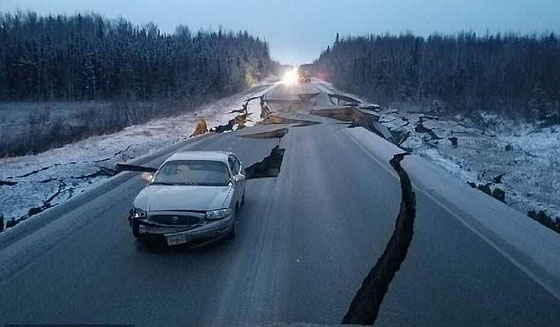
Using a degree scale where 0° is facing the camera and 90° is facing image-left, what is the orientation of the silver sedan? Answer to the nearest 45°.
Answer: approximately 0°
